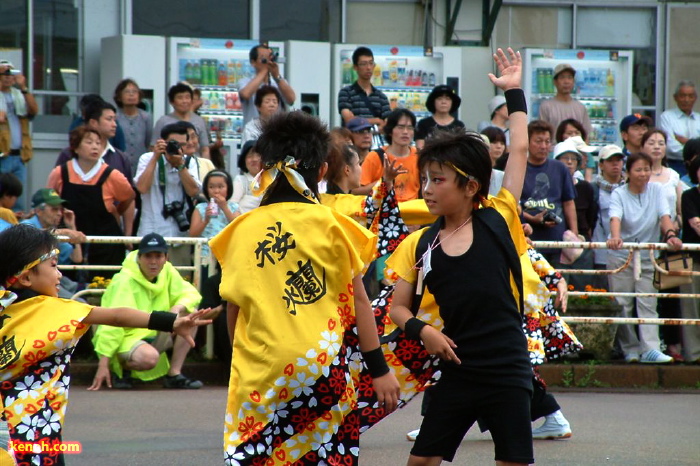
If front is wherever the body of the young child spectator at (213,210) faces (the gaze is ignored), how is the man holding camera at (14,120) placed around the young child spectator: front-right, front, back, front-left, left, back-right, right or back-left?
back-right

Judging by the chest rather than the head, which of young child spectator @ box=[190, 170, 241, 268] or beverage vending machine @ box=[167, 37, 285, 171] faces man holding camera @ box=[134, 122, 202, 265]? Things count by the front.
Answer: the beverage vending machine

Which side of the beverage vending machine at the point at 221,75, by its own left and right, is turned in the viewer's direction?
front

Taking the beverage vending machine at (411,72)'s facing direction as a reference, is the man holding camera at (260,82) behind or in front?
in front

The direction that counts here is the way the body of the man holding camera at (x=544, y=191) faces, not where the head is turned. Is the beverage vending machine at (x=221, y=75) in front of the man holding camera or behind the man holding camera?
behind

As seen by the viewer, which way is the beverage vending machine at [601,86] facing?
toward the camera

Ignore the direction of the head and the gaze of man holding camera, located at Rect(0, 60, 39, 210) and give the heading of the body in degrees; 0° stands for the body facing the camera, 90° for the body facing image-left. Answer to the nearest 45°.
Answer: approximately 0°

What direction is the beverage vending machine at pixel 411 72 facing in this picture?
toward the camera

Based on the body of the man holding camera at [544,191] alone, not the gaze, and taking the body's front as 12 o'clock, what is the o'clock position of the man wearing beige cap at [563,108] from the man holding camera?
The man wearing beige cap is roughly at 6 o'clock from the man holding camera.

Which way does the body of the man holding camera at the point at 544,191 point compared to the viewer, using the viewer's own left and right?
facing the viewer

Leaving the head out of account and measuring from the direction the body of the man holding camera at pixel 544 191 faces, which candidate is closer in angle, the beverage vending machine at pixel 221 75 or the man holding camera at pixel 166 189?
the man holding camera

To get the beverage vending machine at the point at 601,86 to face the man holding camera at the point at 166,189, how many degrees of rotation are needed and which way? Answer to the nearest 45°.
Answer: approximately 45° to its right

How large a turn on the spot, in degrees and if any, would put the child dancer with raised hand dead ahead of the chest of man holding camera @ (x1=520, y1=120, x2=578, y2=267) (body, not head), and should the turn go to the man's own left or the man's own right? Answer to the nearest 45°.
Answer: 0° — they already face them

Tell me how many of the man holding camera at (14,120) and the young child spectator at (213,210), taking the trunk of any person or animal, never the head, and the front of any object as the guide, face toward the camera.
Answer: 2
